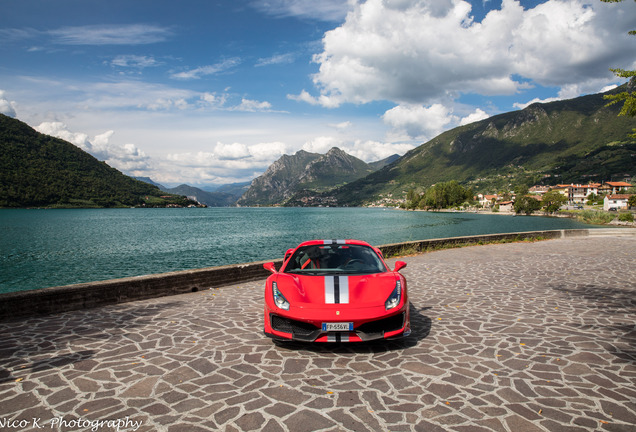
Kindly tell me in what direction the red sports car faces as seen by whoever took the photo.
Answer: facing the viewer
